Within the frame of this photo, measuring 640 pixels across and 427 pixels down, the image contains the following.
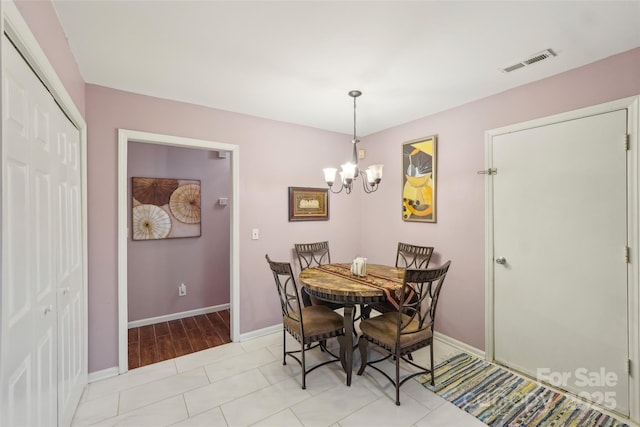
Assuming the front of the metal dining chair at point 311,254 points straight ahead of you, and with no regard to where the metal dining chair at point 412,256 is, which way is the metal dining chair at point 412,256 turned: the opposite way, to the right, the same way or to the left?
to the right

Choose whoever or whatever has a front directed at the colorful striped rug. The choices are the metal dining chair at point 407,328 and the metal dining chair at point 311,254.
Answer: the metal dining chair at point 311,254

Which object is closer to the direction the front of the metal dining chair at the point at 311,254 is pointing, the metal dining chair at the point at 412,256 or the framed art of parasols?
the metal dining chair

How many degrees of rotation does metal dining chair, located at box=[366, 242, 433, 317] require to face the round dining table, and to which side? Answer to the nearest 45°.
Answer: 0° — it already faces it

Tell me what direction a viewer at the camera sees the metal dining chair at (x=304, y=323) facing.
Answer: facing away from the viewer and to the right of the viewer

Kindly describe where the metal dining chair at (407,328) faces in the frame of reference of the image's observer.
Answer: facing away from the viewer and to the left of the viewer

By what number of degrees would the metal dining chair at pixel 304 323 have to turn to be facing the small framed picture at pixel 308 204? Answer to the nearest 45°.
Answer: approximately 45° to its left

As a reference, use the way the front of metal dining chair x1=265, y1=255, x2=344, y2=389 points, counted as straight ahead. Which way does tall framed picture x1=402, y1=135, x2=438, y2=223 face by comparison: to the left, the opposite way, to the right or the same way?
the opposite way

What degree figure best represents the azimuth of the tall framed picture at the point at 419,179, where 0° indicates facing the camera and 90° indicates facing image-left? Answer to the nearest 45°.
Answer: approximately 45°

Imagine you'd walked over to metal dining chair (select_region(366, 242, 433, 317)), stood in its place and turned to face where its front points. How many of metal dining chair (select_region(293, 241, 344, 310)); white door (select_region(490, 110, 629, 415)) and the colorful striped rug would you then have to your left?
2

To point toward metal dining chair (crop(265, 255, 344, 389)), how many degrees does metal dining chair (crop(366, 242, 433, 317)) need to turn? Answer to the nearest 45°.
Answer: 0° — it already faces it
